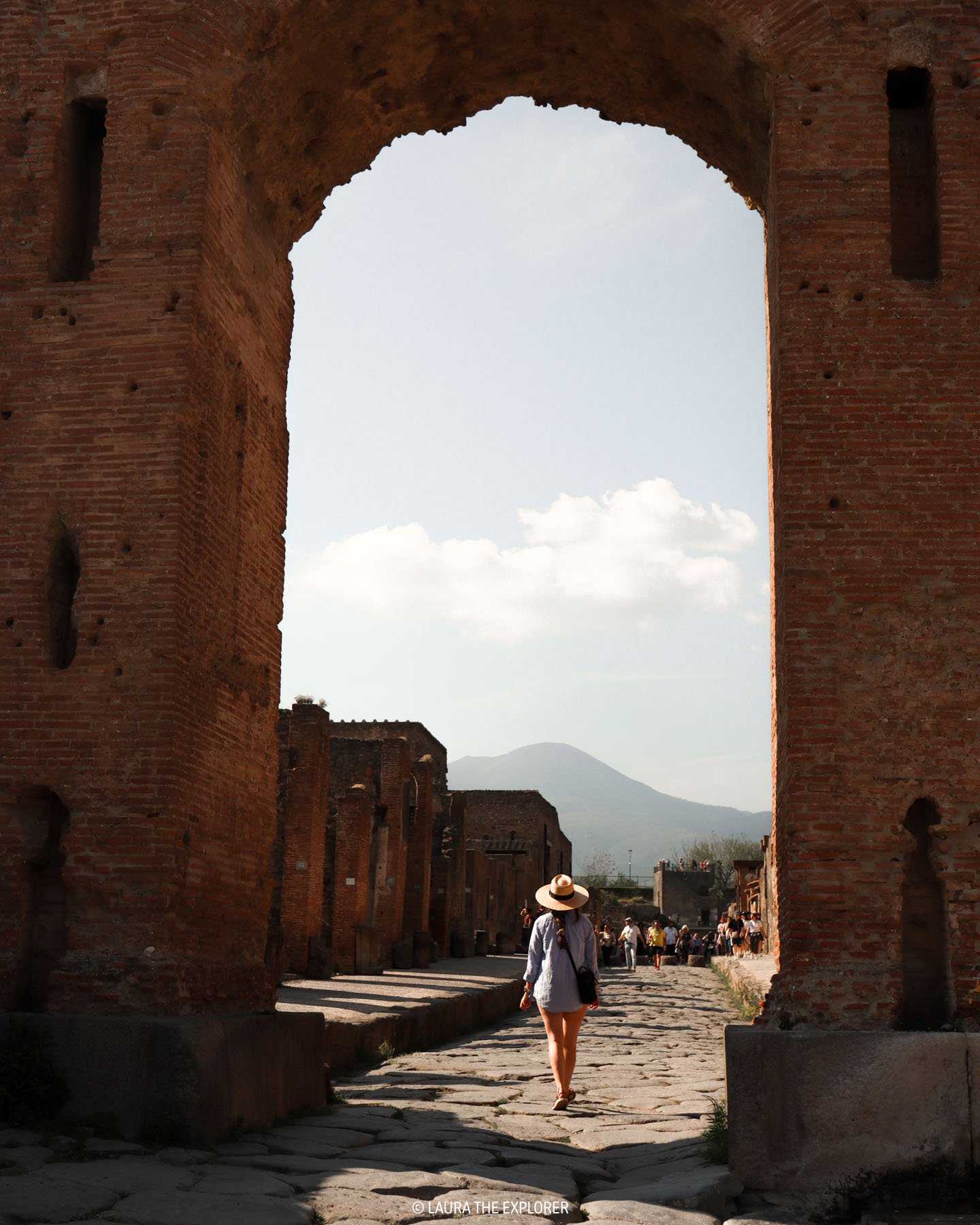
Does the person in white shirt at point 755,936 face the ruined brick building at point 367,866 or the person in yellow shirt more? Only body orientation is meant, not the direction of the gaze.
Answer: the ruined brick building

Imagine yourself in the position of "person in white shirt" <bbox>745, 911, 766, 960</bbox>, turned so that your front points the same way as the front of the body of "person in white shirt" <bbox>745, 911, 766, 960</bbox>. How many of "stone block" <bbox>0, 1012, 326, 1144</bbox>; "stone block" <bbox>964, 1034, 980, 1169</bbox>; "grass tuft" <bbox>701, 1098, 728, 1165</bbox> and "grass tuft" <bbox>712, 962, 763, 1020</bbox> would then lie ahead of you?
4

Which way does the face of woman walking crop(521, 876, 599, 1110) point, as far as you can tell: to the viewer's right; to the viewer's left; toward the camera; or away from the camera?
away from the camera

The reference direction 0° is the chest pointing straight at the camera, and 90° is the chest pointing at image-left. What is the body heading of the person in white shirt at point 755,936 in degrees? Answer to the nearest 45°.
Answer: approximately 0°

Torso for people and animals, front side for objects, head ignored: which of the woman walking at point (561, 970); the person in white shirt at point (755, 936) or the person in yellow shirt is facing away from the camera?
the woman walking

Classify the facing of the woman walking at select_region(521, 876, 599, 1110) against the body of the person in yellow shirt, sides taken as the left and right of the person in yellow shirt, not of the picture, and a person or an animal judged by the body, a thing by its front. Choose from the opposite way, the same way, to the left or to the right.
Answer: the opposite way

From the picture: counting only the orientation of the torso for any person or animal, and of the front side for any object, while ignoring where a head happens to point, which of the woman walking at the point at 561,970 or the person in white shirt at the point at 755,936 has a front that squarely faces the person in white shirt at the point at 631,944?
the woman walking

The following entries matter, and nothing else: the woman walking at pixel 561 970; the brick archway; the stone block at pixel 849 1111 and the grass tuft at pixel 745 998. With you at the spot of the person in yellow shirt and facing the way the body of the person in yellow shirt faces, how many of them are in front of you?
4

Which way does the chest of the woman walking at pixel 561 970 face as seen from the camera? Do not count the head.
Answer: away from the camera

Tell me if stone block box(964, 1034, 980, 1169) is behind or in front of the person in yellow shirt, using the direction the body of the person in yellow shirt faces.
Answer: in front

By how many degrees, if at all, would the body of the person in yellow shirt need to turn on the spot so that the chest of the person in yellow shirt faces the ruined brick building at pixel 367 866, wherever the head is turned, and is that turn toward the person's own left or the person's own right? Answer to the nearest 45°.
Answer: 0° — they already face it

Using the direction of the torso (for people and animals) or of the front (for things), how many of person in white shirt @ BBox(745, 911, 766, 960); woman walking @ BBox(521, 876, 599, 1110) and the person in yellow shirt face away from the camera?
1

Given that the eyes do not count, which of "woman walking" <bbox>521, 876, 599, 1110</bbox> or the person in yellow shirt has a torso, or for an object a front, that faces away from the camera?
the woman walking

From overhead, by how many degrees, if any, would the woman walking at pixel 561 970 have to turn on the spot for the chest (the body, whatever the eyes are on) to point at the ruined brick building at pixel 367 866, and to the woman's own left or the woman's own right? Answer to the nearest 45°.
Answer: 0° — they already face it

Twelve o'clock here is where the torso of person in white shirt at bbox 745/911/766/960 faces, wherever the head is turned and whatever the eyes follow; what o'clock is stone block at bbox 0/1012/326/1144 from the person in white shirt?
The stone block is roughly at 12 o'clock from the person in white shirt.
